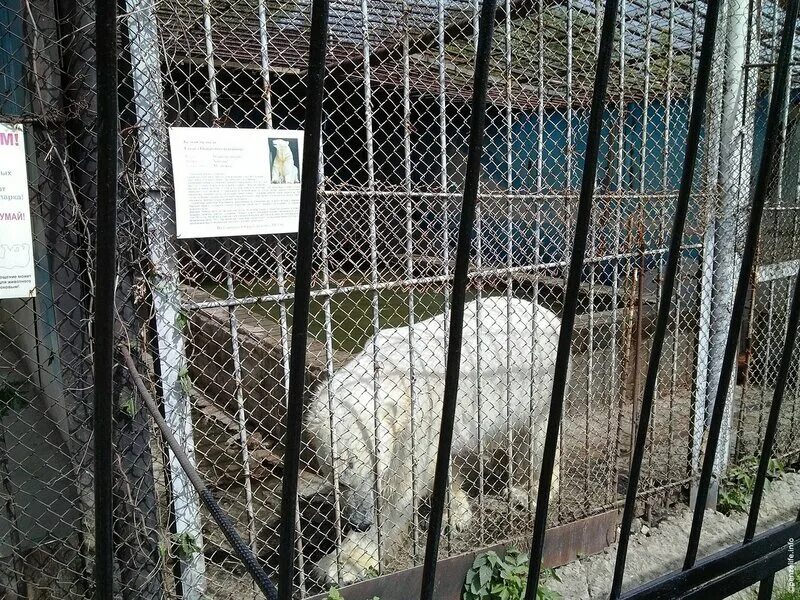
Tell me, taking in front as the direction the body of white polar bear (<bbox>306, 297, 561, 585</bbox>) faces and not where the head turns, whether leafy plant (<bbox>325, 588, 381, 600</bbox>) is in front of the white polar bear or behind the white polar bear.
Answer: in front

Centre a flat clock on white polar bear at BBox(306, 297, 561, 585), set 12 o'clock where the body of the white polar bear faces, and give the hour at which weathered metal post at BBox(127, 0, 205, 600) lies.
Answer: The weathered metal post is roughly at 12 o'clock from the white polar bear.

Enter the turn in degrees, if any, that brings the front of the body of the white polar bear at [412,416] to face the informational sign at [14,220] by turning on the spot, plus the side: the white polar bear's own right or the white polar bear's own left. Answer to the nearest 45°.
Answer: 0° — it already faces it

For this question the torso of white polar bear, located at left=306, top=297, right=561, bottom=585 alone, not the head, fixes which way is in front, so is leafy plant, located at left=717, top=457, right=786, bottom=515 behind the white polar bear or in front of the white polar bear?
behind

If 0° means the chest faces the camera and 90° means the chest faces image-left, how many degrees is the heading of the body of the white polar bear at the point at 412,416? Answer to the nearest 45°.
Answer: approximately 45°

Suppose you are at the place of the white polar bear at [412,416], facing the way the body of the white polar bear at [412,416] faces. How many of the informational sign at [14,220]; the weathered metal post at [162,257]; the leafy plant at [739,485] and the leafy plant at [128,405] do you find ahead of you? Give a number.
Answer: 3

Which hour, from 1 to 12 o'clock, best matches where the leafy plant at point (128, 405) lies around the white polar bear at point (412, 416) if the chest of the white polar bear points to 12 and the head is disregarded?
The leafy plant is roughly at 12 o'clock from the white polar bear.
